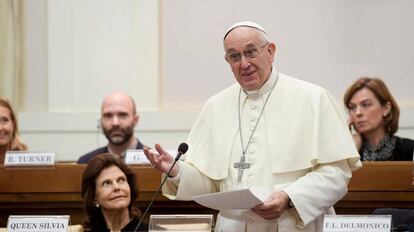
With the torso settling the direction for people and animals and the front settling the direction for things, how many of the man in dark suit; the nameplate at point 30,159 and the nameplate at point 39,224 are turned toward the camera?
3

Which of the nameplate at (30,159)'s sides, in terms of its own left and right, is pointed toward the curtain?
back

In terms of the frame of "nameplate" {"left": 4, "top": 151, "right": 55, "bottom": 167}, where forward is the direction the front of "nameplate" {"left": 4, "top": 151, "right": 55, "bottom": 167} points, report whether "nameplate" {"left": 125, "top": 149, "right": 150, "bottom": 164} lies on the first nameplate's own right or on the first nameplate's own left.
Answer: on the first nameplate's own left

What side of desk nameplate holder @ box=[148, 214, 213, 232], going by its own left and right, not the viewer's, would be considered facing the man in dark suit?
back

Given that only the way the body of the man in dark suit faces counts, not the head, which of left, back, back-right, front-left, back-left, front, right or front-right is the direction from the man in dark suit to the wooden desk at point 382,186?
front-left

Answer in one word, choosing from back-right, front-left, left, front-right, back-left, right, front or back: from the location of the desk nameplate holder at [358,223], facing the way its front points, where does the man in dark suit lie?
back-right

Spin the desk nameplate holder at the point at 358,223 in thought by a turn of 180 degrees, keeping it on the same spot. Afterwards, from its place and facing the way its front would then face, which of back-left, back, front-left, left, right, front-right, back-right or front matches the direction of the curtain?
front-left

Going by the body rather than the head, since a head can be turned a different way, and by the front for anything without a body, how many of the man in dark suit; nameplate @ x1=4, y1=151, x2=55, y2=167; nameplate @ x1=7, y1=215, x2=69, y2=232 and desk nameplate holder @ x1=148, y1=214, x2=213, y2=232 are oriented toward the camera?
4

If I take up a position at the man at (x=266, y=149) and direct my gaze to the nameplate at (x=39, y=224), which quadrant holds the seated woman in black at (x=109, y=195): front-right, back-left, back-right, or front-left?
front-right

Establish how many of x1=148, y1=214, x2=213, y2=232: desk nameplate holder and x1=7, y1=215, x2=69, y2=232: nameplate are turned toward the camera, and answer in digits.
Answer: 2

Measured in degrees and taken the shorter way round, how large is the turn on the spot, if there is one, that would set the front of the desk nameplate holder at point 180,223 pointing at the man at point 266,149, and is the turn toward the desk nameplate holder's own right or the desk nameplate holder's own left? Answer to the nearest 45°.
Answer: approximately 135° to the desk nameplate holder's own left

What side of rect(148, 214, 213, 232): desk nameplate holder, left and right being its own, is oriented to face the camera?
front

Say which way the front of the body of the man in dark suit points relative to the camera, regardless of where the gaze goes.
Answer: toward the camera

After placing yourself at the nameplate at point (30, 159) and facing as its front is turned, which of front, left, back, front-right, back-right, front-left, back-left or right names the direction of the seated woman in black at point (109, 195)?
front-left

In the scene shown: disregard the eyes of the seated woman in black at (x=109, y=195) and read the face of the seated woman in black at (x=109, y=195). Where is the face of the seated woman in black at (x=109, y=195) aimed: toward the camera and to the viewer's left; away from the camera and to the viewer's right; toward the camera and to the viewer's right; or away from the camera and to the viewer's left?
toward the camera and to the viewer's right

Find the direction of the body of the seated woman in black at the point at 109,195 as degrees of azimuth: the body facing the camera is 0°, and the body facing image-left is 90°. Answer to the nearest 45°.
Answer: approximately 315°

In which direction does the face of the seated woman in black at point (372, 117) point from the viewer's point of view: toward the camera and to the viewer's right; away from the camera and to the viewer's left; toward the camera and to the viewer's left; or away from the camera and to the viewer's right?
toward the camera and to the viewer's left

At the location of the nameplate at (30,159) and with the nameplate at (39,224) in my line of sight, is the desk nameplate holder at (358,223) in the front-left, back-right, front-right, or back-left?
front-left
